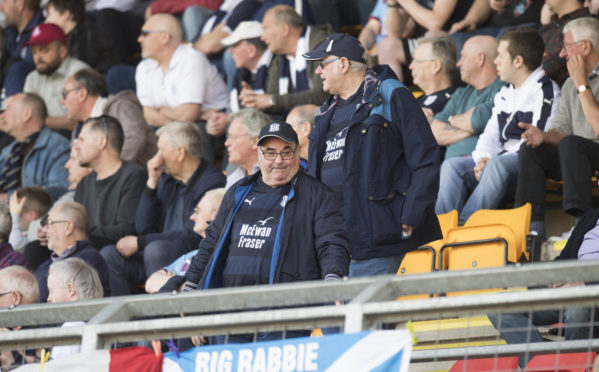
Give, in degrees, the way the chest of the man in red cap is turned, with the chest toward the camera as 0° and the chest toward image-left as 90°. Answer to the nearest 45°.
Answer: approximately 45°

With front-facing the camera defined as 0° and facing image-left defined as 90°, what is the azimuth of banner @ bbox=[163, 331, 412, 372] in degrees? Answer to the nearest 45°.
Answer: approximately 0°

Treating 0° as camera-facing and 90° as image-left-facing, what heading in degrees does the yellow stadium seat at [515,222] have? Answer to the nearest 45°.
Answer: approximately 45°
